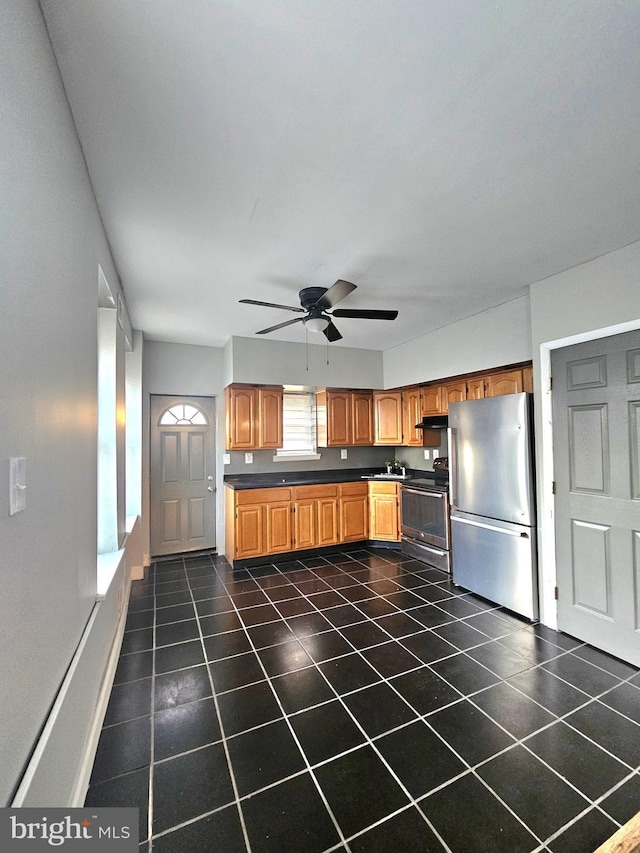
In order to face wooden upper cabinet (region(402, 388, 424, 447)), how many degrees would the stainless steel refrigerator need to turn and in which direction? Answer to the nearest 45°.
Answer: approximately 90° to its right

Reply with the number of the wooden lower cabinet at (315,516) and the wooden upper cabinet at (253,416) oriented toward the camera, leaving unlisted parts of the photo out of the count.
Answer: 2

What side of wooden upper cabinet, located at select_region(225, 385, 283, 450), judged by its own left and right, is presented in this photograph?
front

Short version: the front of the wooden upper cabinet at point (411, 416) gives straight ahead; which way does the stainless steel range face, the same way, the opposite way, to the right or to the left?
the same way

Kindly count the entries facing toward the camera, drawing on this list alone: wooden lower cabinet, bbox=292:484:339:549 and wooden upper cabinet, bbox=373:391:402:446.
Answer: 2

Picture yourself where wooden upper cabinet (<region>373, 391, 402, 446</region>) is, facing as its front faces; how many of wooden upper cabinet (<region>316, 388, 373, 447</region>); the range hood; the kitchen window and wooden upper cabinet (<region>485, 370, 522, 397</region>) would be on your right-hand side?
2

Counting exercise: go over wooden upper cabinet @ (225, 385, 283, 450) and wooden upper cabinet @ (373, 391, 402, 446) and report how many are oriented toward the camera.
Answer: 2

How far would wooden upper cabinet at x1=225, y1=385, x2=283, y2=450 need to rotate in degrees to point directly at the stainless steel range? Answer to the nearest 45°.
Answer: approximately 90° to its left

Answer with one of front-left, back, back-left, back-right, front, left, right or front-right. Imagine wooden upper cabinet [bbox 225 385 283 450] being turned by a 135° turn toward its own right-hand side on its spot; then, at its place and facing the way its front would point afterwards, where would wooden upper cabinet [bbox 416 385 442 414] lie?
back-right

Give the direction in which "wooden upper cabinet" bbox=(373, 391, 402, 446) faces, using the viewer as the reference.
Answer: facing the viewer

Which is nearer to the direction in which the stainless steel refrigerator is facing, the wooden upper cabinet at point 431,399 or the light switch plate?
the light switch plate

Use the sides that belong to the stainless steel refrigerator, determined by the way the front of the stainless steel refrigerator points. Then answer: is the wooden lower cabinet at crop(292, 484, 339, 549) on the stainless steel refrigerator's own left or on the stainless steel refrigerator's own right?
on the stainless steel refrigerator's own right

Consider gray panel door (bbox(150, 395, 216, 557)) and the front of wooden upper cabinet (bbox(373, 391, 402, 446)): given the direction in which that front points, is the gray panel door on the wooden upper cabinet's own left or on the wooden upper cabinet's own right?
on the wooden upper cabinet's own right

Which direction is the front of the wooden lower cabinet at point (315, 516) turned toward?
toward the camera

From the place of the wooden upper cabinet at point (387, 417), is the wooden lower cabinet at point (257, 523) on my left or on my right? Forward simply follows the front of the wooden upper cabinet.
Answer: on my right

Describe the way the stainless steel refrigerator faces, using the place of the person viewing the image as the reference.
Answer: facing the viewer and to the left of the viewer

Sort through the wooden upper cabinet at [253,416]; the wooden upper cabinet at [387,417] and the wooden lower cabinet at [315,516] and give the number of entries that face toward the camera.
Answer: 3

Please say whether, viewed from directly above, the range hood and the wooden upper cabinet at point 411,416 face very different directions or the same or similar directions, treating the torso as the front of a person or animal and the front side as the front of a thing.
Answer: same or similar directions

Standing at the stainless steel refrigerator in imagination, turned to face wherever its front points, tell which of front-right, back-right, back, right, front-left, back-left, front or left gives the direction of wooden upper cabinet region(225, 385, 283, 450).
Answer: front-right

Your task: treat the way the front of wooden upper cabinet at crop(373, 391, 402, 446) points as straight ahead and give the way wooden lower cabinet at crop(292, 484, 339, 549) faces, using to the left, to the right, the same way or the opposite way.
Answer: the same way
